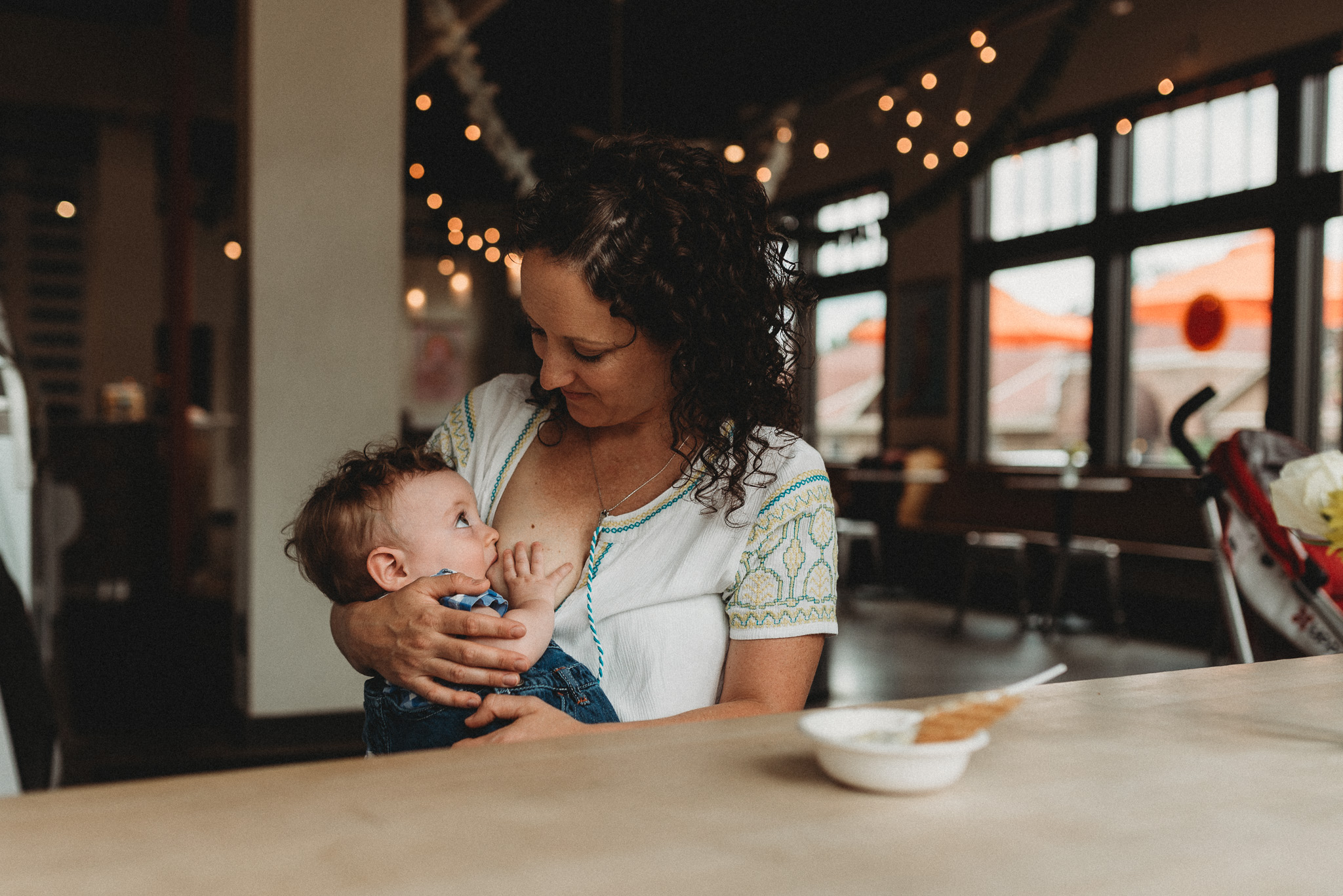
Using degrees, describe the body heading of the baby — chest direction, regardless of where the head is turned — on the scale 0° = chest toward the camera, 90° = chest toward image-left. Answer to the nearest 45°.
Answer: approximately 270°

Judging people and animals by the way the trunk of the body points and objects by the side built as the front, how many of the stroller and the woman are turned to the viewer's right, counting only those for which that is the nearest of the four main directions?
1

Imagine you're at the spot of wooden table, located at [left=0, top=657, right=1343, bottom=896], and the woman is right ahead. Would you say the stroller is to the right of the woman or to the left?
right

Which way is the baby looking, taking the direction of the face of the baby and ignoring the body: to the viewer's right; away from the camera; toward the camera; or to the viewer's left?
to the viewer's right

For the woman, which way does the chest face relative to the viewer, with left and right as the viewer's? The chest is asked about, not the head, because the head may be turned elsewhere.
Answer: facing the viewer and to the left of the viewer

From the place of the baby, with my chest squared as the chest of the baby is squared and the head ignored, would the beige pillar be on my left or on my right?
on my left

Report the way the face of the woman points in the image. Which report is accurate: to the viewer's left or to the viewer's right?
to the viewer's left

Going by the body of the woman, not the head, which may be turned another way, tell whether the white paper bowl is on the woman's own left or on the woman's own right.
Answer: on the woman's own left

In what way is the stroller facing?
to the viewer's right

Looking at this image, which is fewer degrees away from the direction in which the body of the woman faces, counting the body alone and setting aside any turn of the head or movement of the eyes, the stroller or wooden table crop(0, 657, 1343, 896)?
the wooden table

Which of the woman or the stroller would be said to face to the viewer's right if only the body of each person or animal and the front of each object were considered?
the stroller

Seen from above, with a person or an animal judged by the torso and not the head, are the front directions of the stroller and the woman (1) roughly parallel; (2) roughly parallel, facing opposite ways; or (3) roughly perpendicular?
roughly perpendicular

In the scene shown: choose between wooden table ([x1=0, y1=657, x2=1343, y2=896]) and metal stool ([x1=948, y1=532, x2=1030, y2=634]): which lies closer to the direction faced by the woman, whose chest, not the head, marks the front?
the wooden table

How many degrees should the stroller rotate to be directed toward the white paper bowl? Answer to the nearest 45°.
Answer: approximately 90° to its right

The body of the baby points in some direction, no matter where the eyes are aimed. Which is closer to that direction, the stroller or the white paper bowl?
the stroller

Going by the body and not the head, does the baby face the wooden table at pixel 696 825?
no
